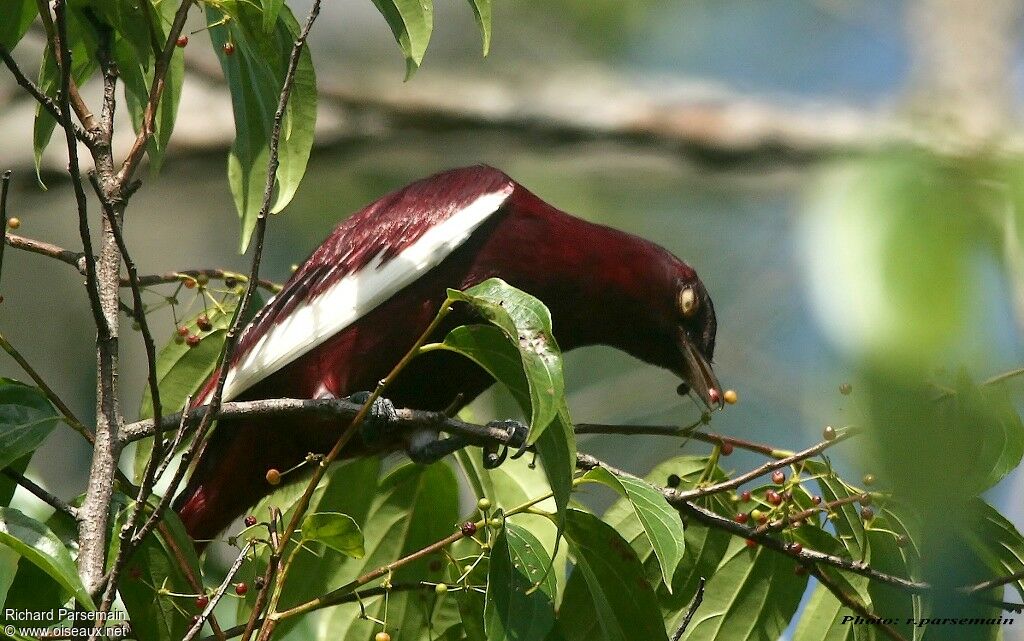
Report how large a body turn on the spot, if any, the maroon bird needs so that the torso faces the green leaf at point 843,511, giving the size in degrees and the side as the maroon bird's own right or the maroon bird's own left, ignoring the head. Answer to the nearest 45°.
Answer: approximately 45° to the maroon bird's own right

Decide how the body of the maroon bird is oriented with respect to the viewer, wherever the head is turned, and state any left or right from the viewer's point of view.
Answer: facing to the right of the viewer

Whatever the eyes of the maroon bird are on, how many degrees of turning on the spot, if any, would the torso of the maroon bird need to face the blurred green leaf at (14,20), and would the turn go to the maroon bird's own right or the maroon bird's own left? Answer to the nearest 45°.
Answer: approximately 135° to the maroon bird's own right

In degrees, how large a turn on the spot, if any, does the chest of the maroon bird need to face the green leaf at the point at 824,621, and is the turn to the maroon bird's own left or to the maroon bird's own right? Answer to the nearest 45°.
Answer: approximately 45° to the maroon bird's own right

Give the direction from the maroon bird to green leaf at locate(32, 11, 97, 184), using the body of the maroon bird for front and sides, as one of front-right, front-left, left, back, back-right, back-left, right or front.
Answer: back-right

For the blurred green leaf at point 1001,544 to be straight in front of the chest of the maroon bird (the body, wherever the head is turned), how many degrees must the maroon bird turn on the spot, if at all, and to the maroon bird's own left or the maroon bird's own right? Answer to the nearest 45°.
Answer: approximately 45° to the maroon bird's own right
